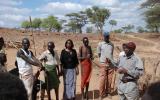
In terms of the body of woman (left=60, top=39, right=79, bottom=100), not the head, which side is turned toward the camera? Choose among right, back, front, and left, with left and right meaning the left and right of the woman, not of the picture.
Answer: front

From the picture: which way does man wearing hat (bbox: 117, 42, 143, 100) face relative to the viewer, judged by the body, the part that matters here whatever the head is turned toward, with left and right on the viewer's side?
facing the viewer and to the left of the viewer

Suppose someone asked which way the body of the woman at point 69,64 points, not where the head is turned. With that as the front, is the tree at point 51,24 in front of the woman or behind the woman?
behind

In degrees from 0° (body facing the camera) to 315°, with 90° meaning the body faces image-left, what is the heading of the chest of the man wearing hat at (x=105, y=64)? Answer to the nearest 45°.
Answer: approximately 0°

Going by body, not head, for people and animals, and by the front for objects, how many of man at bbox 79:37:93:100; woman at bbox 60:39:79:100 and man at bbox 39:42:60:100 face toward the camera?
3

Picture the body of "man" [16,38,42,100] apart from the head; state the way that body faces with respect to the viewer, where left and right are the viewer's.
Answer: facing the viewer and to the right of the viewer

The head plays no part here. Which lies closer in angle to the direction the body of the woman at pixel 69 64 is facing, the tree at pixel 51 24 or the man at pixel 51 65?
the man

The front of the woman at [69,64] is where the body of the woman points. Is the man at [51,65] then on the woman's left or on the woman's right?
on the woman's right
